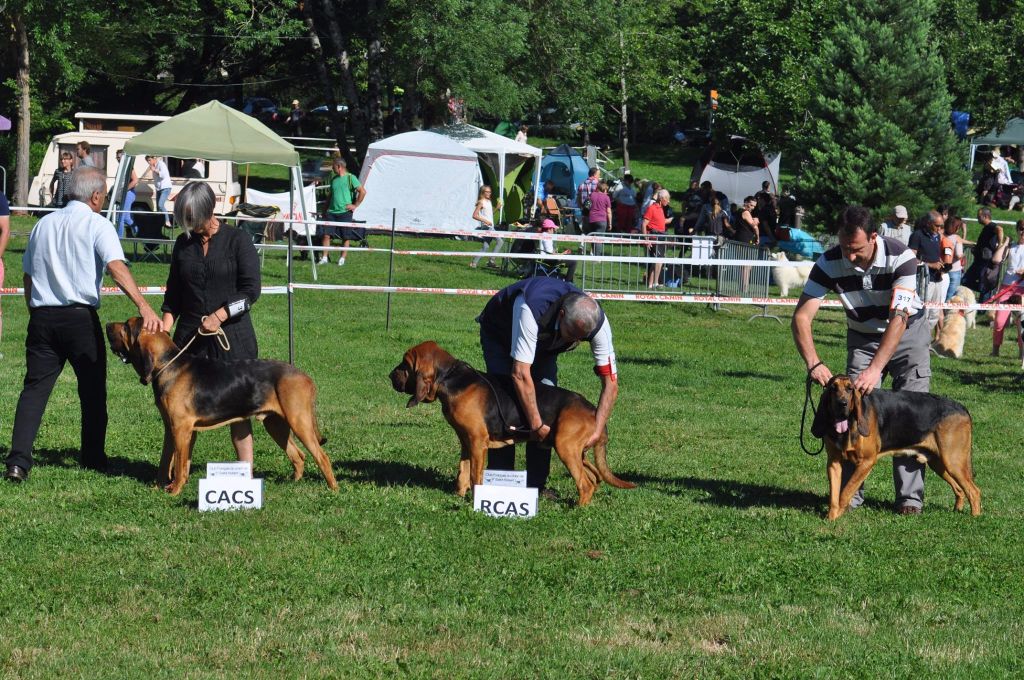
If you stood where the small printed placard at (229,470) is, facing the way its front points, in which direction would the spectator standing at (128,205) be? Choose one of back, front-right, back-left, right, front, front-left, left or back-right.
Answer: back

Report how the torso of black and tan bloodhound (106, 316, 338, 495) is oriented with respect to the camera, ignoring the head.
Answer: to the viewer's left

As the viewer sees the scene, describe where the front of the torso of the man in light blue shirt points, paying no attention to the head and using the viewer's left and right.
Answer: facing away from the viewer and to the right of the viewer

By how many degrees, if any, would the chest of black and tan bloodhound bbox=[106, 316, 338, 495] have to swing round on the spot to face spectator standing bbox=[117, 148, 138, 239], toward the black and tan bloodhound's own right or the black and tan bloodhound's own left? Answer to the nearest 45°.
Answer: approximately 90° to the black and tan bloodhound's own right

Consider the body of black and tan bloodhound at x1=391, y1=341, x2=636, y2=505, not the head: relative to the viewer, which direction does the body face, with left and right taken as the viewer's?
facing to the left of the viewer

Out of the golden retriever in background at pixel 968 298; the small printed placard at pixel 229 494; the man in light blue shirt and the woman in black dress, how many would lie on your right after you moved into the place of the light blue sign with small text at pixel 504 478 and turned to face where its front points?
3

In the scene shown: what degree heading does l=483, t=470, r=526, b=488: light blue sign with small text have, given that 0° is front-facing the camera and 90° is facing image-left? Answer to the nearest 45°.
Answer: approximately 0°

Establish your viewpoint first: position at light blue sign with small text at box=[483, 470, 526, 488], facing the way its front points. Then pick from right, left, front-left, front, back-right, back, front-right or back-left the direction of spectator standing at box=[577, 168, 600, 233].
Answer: back

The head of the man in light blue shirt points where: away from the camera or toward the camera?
away from the camera

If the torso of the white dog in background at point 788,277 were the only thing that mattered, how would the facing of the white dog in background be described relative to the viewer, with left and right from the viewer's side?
facing to the left of the viewer

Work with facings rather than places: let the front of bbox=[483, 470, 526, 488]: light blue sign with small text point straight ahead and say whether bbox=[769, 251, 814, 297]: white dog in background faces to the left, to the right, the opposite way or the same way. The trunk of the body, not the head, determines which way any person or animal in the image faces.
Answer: to the right
